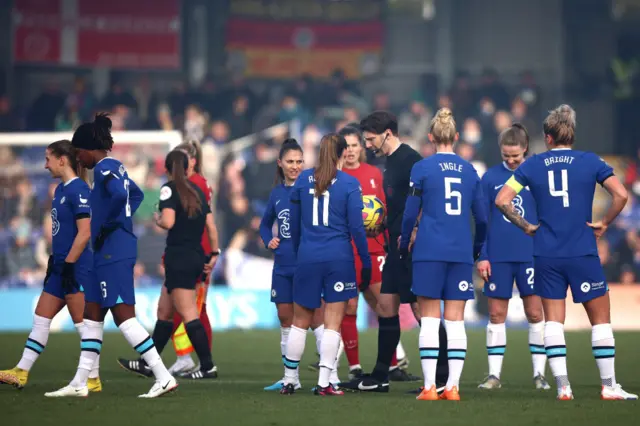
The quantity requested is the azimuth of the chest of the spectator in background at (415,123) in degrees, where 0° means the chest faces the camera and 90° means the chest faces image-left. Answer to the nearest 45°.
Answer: approximately 0°

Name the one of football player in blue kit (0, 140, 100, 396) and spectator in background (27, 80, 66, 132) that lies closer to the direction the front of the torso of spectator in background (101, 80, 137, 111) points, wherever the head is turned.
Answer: the football player in blue kit

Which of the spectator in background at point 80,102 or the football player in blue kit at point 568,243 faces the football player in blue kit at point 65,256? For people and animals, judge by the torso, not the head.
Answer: the spectator in background

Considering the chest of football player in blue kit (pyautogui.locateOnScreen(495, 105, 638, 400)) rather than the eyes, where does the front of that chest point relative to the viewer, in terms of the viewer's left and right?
facing away from the viewer

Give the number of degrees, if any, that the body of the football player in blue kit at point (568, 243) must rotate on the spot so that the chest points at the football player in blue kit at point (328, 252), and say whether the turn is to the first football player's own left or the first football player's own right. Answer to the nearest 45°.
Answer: approximately 90° to the first football player's own left

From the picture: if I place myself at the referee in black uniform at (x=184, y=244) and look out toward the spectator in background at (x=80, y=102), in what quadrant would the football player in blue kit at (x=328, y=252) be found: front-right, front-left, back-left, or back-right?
back-right
